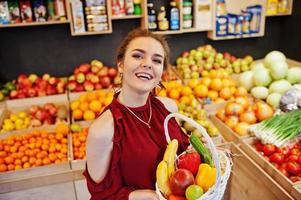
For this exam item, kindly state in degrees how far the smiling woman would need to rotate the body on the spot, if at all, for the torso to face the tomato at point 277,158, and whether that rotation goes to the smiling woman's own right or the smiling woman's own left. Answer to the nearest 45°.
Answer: approximately 90° to the smiling woman's own left

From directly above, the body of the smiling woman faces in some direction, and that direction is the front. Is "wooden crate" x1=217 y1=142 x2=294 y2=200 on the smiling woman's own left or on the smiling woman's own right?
on the smiling woman's own left

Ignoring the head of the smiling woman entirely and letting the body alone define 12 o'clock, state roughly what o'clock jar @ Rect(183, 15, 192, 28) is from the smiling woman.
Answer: The jar is roughly at 8 o'clock from the smiling woman.

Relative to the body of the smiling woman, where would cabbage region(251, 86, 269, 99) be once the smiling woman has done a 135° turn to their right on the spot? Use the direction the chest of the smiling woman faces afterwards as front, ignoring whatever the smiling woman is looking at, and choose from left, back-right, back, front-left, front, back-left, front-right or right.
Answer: back-right

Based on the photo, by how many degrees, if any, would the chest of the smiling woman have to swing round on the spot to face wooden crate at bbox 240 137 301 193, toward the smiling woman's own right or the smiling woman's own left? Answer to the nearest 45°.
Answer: approximately 90° to the smiling woman's own left

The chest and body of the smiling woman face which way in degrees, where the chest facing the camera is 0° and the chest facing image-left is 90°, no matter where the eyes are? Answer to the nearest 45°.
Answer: approximately 315°

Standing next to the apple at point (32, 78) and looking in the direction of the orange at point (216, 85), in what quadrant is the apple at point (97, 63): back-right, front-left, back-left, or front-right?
front-left

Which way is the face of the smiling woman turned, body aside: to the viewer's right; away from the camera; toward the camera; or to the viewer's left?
toward the camera

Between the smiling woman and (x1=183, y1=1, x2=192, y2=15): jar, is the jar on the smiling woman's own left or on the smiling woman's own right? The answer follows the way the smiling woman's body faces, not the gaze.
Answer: on the smiling woman's own left
